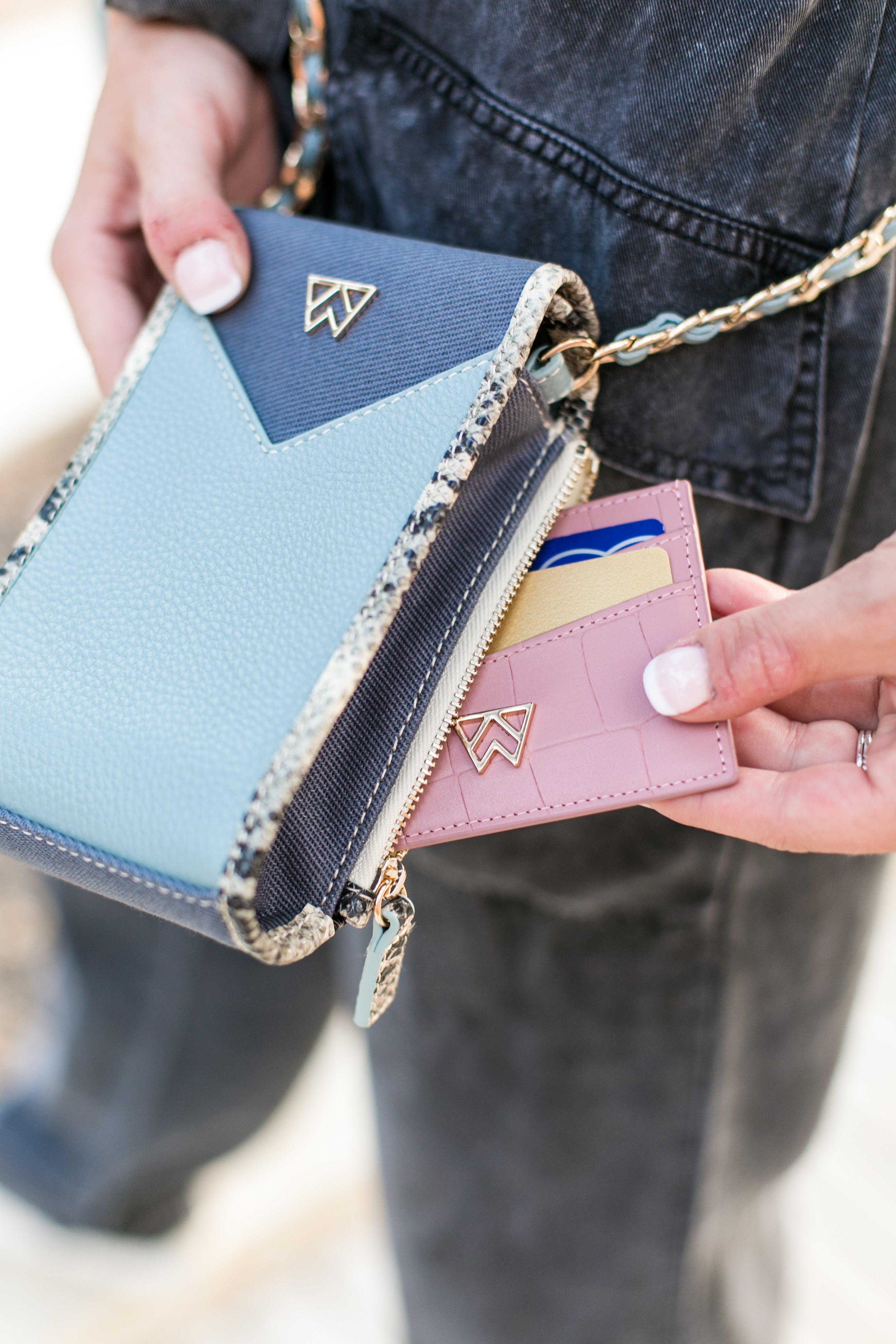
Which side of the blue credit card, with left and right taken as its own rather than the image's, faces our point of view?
front

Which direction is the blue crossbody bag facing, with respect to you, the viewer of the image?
facing the viewer and to the left of the viewer

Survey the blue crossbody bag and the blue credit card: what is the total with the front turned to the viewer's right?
0
